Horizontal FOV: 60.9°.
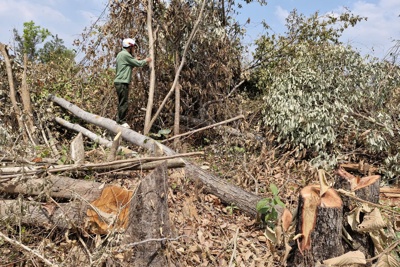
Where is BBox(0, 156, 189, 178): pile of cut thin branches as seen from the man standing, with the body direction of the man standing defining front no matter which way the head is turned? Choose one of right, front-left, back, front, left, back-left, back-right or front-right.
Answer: right

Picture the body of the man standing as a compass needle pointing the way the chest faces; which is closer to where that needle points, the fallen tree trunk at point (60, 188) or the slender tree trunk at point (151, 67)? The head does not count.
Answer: the slender tree trunk

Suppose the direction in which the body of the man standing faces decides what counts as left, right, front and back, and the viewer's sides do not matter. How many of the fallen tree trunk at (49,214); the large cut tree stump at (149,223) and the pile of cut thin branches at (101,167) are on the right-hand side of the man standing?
3

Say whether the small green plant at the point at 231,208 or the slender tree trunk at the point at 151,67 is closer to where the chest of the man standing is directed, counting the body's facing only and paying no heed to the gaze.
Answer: the slender tree trunk

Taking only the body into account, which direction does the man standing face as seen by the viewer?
to the viewer's right

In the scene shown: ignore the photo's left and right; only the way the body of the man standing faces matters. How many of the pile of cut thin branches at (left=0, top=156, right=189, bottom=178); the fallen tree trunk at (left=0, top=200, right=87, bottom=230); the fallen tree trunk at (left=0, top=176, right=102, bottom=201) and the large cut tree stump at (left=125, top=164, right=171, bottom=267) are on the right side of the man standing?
4

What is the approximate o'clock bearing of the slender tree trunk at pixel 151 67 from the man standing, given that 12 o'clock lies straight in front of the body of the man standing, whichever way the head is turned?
The slender tree trunk is roughly at 12 o'clock from the man standing.

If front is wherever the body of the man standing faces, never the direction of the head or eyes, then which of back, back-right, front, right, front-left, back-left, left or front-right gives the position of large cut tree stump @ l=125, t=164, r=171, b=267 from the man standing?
right

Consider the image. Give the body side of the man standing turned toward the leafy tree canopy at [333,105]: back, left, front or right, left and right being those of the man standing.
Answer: front

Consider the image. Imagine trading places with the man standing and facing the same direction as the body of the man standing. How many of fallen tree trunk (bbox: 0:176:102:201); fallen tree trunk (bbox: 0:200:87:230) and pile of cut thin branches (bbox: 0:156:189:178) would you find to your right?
3

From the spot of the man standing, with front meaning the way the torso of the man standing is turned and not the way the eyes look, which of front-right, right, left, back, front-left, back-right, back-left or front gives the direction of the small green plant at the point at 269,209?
front-right

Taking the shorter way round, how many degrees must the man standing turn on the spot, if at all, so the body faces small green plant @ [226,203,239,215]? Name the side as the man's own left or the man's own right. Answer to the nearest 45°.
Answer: approximately 45° to the man's own right

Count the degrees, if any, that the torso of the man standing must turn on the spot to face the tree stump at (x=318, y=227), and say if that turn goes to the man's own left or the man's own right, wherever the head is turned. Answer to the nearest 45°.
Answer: approximately 45° to the man's own right

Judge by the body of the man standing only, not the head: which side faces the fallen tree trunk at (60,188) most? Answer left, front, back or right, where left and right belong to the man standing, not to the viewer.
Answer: right
